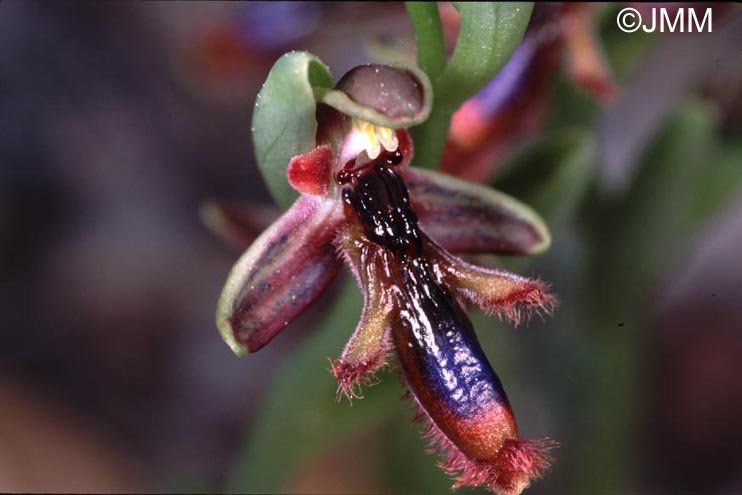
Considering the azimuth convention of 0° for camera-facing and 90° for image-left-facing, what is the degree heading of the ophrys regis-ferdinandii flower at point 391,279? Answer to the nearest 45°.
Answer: approximately 0°
